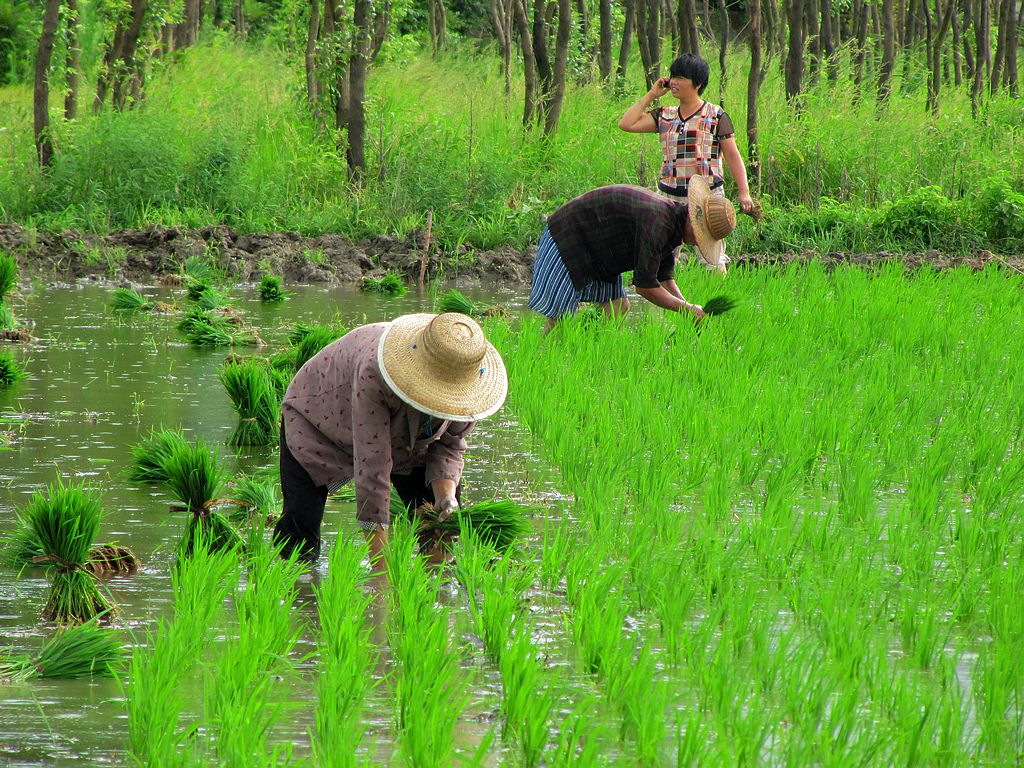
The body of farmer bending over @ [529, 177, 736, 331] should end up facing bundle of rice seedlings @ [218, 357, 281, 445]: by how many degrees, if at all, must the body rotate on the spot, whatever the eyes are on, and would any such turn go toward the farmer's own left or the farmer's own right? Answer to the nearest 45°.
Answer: approximately 135° to the farmer's own right

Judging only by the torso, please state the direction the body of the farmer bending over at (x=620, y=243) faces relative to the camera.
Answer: to the viewer's right

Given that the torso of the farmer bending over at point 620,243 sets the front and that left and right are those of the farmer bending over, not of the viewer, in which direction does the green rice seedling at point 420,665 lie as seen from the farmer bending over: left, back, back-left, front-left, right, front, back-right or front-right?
right

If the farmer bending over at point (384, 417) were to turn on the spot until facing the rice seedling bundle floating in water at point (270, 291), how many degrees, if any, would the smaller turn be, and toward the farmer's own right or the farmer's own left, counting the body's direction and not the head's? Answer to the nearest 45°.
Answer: approximately 135° to the farmer's own left

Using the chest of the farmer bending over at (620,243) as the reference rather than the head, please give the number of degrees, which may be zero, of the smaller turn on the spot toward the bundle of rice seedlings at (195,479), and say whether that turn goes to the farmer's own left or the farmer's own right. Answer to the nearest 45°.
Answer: approximately 135° to the farmer's own right

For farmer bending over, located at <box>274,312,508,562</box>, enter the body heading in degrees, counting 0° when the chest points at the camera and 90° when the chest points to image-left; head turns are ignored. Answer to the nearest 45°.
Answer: approximately 315°

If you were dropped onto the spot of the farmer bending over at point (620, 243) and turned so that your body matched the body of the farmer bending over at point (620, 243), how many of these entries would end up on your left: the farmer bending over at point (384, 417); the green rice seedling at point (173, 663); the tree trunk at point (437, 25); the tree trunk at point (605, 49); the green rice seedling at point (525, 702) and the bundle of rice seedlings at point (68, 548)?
2

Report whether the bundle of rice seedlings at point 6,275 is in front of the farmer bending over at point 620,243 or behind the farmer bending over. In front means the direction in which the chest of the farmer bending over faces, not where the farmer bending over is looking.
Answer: behind

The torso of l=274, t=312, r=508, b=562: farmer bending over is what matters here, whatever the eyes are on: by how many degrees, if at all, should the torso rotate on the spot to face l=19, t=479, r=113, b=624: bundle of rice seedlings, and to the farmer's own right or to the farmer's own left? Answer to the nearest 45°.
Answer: approximately 135° to the farmer's own right

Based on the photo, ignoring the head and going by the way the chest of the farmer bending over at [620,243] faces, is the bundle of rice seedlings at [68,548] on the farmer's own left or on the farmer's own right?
on the farmer's own right

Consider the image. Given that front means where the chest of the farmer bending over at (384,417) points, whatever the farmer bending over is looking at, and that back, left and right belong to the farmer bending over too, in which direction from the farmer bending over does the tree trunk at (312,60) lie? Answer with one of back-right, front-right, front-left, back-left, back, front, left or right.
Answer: back-left

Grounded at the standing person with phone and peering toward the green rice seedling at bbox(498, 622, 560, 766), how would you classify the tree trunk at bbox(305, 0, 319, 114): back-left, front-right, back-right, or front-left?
back-right

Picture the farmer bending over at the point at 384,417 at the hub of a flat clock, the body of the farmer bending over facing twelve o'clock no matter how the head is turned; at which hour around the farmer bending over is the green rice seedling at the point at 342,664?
The green rice seedling is roughly at 2 o'clock from the farmer bending over.

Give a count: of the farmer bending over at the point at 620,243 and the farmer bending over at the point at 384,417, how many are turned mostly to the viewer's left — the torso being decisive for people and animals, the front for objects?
0

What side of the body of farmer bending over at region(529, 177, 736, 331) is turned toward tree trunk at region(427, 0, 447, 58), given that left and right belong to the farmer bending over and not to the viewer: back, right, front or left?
left
